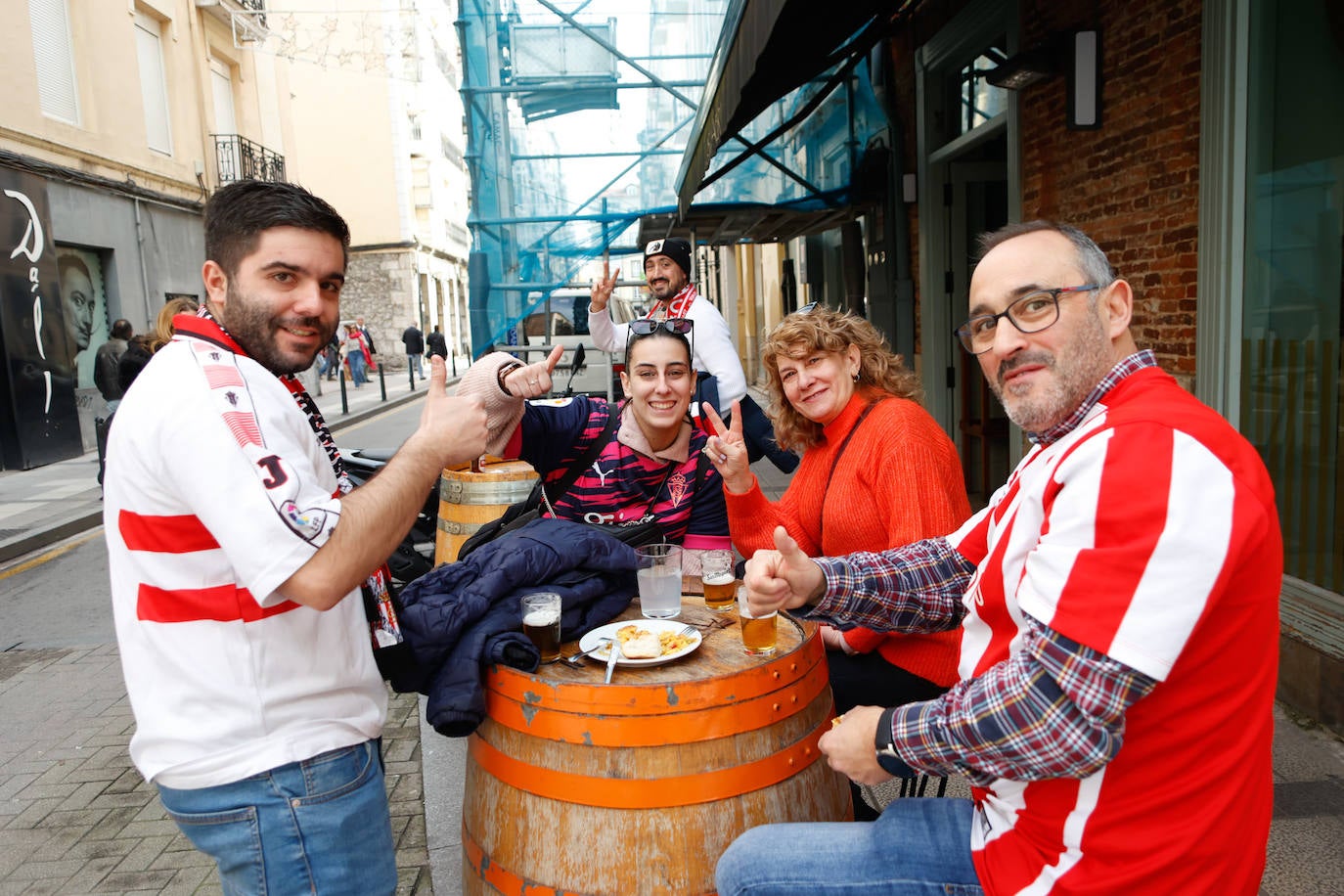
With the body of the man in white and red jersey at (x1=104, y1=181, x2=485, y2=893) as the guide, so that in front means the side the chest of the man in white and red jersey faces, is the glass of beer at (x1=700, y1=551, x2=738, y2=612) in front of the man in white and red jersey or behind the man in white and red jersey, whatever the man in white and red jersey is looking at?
in front

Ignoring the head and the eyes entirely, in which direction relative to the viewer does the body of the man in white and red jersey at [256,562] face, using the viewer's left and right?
facing to the right of the viewer

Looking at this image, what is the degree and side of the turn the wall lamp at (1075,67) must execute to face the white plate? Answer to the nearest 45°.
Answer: approximately 90° to its left

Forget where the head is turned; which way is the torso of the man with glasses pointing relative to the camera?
to the viewer's left

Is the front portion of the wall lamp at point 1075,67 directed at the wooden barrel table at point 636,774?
no

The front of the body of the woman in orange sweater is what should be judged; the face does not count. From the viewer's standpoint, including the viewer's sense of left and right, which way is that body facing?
facing the viewer and to the left of the viewer

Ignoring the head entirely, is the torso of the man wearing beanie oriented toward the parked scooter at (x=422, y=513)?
no

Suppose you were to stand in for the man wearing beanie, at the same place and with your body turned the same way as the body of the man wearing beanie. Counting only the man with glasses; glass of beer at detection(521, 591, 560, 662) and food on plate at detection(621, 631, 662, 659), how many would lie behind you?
0

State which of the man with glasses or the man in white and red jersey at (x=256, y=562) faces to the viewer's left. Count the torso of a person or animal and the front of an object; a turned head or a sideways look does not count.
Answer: the man with glasses

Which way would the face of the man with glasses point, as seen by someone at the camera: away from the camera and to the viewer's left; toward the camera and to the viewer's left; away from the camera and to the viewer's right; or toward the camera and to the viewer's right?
toward the camera and to the viewer's left

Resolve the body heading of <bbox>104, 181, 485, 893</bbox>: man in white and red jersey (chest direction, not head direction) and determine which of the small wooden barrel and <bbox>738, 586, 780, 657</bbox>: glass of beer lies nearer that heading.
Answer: the glass of beer

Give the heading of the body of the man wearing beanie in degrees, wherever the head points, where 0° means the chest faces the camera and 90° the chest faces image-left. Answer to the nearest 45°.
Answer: approximately 45°

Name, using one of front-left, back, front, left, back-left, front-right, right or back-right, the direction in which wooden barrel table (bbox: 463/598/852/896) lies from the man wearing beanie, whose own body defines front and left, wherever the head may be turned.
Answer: front-left

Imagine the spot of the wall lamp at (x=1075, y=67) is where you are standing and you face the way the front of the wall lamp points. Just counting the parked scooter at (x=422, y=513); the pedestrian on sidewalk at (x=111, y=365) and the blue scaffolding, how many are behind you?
0

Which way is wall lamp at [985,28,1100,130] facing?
to the viewer's left

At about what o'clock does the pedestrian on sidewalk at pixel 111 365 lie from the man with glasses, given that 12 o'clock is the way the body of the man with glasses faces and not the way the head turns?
The pedestrian on sidewalk is roughly at 1 o'clock from the man with glasses.
